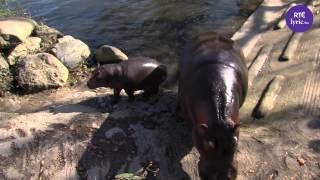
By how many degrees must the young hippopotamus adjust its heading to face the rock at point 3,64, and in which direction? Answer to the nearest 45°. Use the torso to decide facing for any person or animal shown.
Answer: approximately 45° to its right

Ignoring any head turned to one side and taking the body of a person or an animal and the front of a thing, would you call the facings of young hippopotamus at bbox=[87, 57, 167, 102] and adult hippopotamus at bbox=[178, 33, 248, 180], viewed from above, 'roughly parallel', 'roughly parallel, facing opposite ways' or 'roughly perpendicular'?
roughly perpendicular

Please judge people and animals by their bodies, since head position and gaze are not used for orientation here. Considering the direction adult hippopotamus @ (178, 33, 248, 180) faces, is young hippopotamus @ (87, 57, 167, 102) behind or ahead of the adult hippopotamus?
behind

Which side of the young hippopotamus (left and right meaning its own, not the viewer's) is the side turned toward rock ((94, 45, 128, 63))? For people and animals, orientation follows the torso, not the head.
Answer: right
